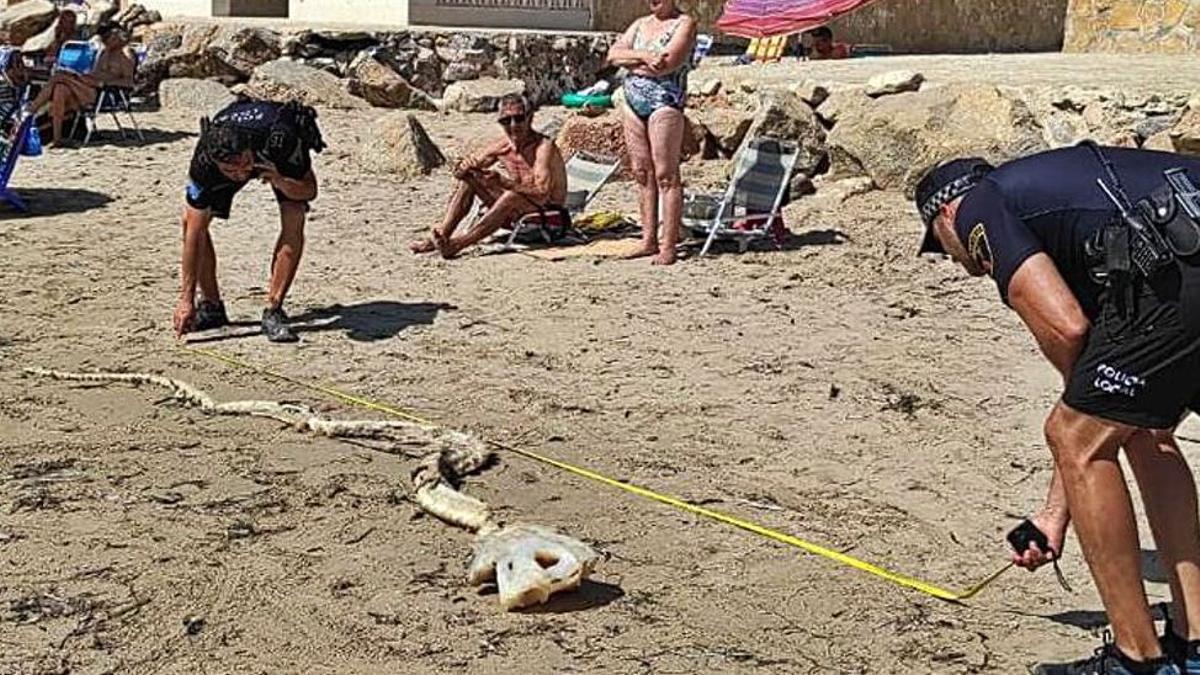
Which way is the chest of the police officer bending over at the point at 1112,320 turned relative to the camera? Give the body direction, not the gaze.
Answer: to the viewer's left

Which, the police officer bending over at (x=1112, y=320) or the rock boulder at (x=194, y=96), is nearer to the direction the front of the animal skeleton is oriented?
the police officer bending over

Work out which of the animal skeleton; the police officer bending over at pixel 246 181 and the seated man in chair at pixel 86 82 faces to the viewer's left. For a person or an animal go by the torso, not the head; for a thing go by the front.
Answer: the seated man in chair

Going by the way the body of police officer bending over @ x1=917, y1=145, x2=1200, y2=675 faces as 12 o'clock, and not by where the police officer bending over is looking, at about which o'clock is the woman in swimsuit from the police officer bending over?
The woman in swimsuit is roughly at 2 o'clock from the police officer bending over.

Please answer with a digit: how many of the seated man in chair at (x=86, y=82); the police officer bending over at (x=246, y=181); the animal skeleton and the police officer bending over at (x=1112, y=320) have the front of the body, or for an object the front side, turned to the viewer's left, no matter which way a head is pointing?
2

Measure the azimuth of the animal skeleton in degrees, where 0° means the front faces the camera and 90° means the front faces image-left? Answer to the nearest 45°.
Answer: approximately 315°

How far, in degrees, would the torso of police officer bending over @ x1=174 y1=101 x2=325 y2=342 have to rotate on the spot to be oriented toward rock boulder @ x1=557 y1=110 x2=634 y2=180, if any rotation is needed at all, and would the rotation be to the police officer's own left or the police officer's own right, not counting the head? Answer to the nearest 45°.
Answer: approximately 135° to the police officer's own left
